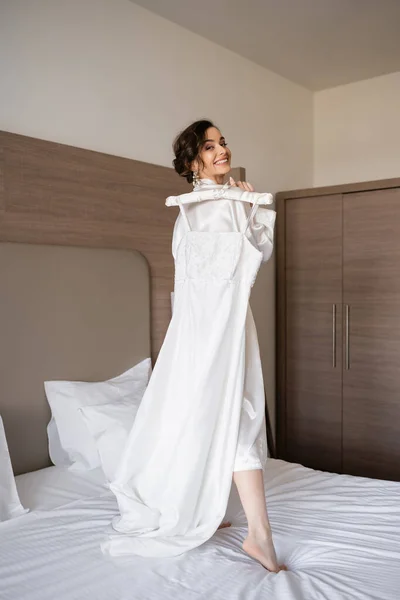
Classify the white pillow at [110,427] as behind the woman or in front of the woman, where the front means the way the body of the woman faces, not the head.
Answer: behind

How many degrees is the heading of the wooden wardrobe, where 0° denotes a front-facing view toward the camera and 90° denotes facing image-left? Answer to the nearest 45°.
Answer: approximately 45°

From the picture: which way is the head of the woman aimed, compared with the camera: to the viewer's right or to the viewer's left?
to the viewer's right

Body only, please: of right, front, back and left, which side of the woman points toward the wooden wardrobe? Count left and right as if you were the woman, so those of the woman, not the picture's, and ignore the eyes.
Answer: left
